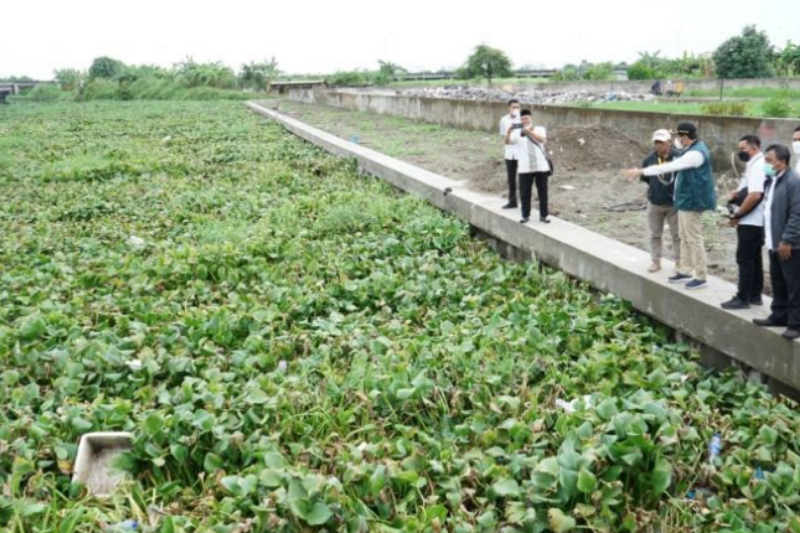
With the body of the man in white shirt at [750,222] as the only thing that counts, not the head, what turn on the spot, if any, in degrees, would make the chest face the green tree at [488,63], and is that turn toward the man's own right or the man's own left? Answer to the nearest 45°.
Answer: approximately 90° to the man's own right

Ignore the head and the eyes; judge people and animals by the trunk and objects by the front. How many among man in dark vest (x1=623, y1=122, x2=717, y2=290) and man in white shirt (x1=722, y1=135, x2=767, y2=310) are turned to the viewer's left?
2

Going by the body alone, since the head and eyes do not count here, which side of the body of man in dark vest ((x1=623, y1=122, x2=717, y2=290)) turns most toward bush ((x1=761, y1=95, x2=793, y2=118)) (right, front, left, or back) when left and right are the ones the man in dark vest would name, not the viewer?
right

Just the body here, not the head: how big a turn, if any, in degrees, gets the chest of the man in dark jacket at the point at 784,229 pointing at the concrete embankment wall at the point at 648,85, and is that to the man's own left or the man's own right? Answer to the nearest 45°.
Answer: approximately 90° to the man's own right

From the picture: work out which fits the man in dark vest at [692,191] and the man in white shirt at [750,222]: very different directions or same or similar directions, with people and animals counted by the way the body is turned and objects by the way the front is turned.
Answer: same or similar directions

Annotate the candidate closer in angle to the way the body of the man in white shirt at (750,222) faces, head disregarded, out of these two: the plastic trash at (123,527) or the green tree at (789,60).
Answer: the plastic trash

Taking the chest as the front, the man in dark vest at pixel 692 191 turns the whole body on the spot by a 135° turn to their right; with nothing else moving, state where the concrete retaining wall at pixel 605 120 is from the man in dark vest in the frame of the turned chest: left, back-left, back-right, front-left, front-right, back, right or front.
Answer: front-left

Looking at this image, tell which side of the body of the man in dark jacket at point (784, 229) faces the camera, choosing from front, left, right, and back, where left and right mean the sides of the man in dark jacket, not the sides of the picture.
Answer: left

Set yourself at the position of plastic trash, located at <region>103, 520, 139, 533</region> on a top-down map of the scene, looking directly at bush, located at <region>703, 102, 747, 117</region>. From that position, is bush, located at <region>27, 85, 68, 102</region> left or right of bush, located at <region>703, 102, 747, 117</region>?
left

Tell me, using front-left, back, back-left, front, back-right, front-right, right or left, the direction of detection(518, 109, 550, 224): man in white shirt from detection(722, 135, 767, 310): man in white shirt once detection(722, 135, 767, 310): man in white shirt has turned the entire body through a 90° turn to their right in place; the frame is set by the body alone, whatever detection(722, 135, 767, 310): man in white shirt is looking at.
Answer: front-left

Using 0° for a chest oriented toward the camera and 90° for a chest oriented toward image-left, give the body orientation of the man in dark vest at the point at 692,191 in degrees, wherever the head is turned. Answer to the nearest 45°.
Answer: approximately 90°

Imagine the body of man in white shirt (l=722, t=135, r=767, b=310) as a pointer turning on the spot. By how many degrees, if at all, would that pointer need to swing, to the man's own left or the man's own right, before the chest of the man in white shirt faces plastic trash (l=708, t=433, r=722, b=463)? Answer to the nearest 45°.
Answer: approximately 90° to the man's own left

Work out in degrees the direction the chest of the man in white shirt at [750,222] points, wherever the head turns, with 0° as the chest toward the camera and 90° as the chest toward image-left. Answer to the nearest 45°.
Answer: approximately 90°

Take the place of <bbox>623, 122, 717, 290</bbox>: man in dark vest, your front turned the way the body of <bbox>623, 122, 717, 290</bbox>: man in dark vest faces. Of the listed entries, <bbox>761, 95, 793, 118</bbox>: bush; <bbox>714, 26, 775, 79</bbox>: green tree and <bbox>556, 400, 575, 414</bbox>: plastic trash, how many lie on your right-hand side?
2

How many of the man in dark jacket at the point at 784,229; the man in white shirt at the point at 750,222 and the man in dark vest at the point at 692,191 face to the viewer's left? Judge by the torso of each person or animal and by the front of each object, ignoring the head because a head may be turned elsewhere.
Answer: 3

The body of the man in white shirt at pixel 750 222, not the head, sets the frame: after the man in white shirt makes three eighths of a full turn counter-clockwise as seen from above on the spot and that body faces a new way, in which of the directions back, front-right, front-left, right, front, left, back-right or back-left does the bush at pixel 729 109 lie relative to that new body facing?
back-left

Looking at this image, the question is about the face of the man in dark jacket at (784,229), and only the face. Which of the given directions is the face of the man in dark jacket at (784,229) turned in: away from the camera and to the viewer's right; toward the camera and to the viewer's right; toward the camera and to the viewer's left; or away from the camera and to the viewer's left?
toward the camera and to the viewer's left
